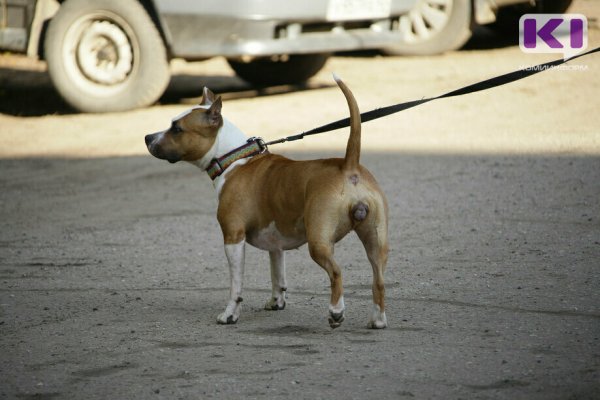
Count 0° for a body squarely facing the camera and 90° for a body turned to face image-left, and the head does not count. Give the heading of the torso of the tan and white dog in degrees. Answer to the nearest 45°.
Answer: approximately 135°
